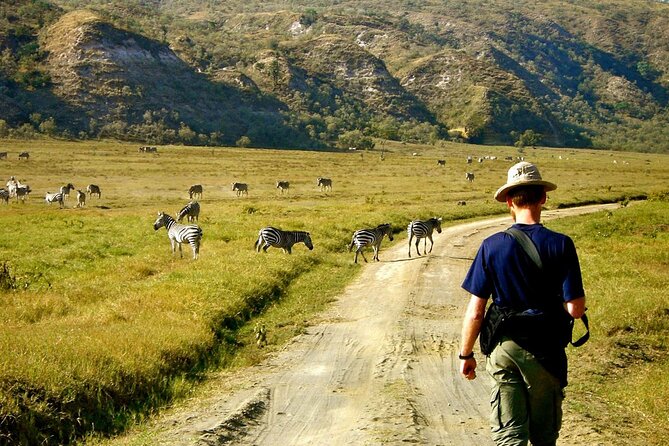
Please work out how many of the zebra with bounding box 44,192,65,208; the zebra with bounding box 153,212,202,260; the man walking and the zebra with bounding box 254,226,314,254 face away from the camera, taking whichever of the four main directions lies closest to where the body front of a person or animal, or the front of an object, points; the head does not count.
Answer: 1

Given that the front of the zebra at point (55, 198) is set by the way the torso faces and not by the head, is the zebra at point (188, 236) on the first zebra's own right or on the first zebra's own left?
on the first zebra's own left

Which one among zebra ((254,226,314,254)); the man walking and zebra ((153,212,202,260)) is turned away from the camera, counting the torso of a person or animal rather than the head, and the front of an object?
the man walking

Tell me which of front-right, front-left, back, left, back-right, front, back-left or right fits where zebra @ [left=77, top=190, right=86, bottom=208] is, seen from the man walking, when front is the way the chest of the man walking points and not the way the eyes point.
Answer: front-left

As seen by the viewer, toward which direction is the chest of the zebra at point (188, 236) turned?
to the viewer's left

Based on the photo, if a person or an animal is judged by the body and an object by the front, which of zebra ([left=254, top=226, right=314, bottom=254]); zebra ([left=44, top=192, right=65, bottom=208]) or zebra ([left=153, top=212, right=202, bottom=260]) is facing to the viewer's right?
zebra ([left=254, top=226, right=314, bottom=254])

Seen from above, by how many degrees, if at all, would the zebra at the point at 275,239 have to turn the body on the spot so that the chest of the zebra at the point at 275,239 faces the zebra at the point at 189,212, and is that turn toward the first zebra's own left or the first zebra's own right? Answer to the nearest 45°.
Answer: approximately 90° to the first zebra's own left

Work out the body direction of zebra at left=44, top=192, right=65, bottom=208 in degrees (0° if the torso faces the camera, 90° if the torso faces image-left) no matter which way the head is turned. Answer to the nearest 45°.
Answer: approximately 90°

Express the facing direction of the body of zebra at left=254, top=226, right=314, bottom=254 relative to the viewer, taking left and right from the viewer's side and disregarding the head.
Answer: facing to the right of the viewer

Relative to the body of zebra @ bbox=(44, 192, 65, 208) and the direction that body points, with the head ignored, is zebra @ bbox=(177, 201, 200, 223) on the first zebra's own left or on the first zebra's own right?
on the first zebra's own left

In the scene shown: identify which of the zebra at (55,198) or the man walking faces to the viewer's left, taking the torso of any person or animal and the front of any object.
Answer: the zebra

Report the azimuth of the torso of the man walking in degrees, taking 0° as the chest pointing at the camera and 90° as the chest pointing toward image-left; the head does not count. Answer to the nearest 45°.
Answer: approximately 180°

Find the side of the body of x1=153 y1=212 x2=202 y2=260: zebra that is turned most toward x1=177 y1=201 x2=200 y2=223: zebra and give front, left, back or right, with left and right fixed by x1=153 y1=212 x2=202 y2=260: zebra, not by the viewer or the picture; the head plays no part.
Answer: right

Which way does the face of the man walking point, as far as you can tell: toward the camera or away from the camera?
away from the camera
